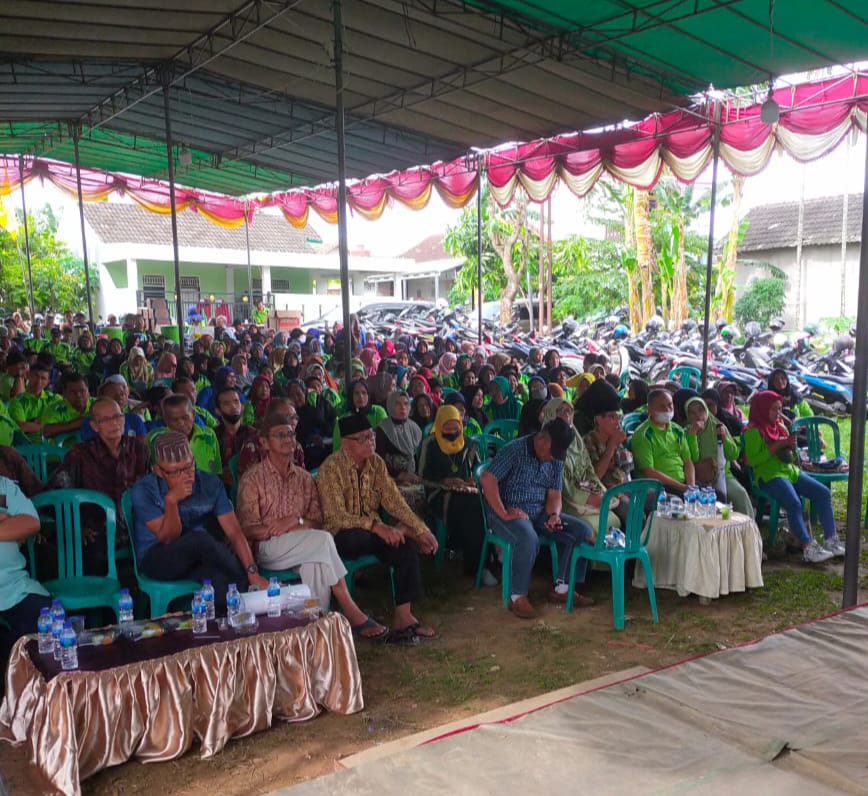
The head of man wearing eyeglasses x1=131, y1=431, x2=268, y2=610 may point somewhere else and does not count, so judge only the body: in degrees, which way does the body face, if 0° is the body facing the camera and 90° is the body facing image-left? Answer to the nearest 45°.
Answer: approximately 315°

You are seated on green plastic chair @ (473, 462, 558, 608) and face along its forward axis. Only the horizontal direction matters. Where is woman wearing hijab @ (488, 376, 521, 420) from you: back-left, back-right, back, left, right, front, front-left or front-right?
back-left

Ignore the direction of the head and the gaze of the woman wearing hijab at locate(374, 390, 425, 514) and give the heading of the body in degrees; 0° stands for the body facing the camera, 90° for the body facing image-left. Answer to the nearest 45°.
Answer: approximately 315°

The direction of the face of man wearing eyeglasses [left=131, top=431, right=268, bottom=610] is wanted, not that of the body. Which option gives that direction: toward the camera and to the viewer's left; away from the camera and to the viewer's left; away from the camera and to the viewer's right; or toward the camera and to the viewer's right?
toward the camera and to the viewer's right

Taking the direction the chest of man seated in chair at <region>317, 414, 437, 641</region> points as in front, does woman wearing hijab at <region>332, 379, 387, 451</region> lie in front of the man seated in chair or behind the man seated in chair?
behind

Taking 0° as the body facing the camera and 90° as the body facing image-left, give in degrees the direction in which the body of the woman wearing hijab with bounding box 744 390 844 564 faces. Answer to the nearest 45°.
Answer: approximately 315°

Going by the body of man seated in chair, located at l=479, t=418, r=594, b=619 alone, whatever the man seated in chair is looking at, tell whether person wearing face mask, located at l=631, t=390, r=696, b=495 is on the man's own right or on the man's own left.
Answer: on the man's own left

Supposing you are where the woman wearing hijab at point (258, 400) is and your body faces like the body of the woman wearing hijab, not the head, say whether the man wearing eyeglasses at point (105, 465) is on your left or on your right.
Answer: on your right

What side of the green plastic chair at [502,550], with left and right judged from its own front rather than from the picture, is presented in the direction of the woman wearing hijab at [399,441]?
back

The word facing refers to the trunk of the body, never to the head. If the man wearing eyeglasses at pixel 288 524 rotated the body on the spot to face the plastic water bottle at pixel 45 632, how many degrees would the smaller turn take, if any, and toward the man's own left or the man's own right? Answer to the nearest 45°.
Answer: approximately 90° to the man's own right

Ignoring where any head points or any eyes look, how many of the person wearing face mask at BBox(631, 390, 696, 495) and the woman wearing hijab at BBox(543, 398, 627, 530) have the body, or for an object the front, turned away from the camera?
0

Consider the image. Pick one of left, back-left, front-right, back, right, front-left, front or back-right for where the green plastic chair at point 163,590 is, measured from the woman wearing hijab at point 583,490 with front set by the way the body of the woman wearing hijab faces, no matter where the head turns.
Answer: right

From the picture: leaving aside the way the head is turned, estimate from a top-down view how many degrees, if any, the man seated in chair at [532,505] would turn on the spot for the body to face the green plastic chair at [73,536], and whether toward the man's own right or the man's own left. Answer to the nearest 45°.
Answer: approximately 90° to the man's own right

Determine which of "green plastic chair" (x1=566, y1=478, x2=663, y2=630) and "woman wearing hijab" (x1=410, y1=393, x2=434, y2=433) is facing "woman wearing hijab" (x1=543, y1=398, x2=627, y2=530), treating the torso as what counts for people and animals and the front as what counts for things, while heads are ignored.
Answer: "woman wearing hijab" (x1=410, y1=393, x2=434, y2=433)

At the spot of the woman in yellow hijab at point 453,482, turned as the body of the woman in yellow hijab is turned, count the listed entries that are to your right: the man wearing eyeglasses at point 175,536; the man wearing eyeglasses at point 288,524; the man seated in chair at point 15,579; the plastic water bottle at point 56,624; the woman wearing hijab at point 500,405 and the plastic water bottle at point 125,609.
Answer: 5
